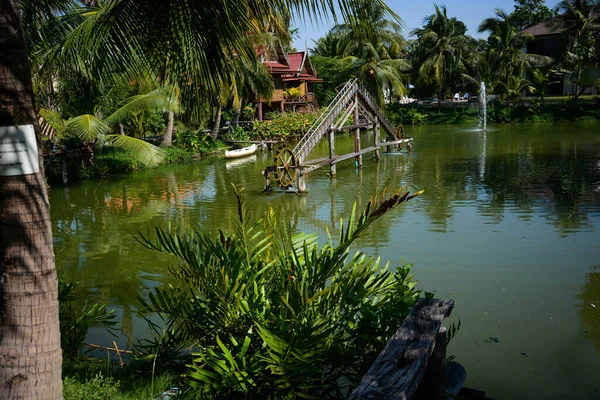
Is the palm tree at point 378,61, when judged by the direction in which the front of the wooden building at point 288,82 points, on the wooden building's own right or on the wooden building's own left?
on the wooden building's own left

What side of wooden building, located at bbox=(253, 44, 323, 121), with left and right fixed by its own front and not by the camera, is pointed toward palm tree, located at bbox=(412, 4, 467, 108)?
left

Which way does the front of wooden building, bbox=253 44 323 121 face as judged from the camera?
facing the viewer and to the right of the viewer

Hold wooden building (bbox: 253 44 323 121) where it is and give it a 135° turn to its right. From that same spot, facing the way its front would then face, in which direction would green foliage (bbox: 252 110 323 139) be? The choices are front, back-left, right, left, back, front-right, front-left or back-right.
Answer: left

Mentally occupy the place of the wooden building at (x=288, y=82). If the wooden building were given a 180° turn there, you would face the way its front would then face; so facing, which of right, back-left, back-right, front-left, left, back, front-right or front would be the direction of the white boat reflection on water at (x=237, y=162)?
back-left

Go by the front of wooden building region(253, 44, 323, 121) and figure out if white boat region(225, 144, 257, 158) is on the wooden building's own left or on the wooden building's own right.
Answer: on the wooden building's own right

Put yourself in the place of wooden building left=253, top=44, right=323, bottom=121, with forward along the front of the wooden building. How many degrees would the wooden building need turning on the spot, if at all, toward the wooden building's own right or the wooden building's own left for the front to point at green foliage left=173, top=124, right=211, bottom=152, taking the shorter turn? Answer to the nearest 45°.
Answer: approximately 90° to the wooden building's own right

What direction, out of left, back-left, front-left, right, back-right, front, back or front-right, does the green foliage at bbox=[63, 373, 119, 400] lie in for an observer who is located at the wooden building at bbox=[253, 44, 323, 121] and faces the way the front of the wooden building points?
front-right

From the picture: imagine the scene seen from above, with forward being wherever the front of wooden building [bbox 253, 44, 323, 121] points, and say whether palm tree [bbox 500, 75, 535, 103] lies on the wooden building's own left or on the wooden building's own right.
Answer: on the wooden building's own left

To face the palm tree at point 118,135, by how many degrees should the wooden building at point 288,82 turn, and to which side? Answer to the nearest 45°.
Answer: approximately 45° to its right

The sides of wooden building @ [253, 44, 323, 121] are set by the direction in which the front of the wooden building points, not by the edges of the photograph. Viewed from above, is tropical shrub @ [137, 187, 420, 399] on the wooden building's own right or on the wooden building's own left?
on the wooden building's own right

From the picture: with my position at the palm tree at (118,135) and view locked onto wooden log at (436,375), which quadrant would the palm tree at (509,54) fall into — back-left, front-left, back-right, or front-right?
back-left
